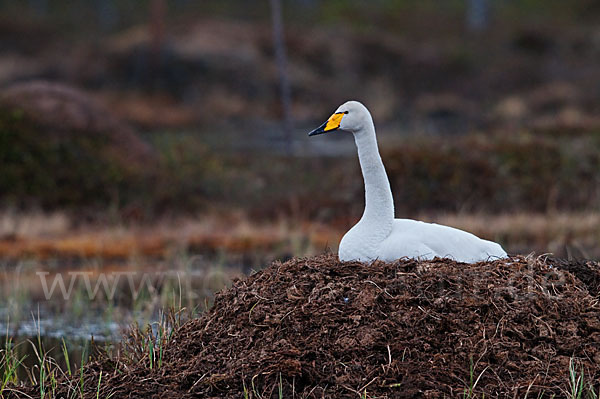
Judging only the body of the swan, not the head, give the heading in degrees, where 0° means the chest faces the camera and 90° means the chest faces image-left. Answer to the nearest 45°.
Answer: approximately 90°
